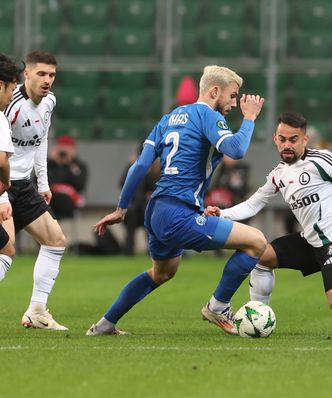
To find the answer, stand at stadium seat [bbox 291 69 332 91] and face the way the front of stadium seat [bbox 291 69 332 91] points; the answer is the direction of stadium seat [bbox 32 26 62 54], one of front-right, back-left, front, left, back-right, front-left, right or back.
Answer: right

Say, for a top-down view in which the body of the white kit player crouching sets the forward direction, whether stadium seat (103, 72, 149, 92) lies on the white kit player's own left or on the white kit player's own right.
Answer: on the white kit player's own right

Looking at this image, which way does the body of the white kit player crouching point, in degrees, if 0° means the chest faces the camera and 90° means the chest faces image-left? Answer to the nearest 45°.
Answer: approximately 45°

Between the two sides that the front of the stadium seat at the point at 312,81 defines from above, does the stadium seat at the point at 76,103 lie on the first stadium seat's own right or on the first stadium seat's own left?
on the first stadium seat's own right

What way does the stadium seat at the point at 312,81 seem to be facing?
toward the camera

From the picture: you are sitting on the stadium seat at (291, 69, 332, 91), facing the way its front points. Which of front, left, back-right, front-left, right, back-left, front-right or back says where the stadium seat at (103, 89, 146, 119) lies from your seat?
right

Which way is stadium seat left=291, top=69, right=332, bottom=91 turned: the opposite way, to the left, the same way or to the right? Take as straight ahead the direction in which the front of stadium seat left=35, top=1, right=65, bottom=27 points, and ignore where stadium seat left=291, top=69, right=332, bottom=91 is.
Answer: the same way

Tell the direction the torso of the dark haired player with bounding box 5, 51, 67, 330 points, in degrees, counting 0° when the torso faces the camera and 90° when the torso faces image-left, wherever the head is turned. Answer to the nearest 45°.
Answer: approximately 315°

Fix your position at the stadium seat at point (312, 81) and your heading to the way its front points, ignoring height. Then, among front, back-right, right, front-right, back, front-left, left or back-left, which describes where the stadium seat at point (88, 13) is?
right

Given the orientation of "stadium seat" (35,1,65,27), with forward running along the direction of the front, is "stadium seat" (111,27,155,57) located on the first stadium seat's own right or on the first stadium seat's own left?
on the first stadium seat's own left

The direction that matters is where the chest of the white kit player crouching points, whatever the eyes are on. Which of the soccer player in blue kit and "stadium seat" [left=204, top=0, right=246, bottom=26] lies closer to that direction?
the soccer player in blue kit

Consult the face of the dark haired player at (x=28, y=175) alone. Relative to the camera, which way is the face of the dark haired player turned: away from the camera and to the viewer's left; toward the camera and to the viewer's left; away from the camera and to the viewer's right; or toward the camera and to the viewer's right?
toward the camera and to the viewer's right

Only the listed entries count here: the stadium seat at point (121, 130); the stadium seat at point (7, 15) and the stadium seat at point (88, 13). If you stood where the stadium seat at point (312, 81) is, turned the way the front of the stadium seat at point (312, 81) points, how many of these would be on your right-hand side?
3

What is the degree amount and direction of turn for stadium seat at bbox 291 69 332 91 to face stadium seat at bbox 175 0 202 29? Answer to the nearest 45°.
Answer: approximately 90° to its right

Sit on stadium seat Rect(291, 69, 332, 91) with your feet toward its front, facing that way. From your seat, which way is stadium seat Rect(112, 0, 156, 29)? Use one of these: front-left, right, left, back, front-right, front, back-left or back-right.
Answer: right

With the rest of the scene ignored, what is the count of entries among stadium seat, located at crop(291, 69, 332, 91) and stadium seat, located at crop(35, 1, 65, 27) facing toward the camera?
2

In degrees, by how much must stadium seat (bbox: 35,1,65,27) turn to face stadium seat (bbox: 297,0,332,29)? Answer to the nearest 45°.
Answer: approximately 90° to its left
